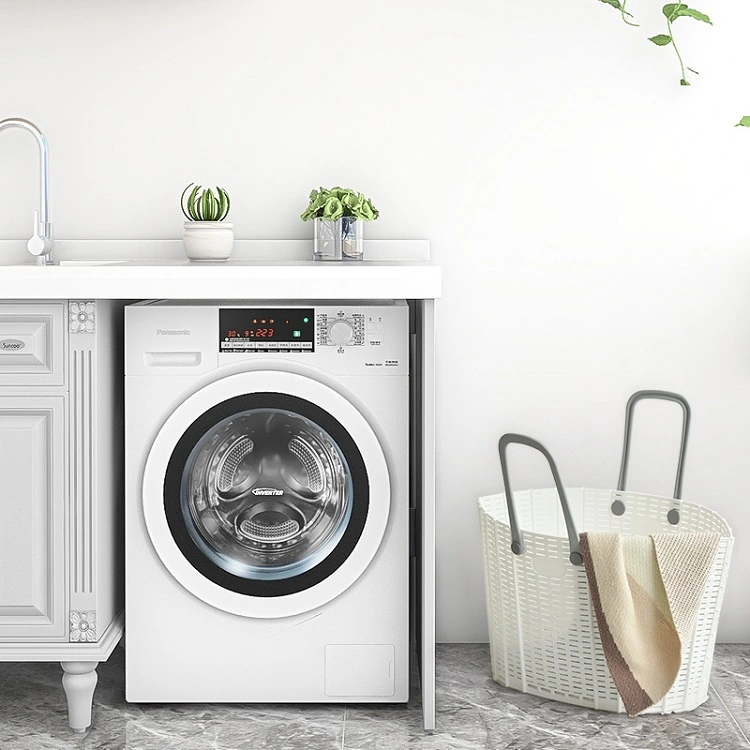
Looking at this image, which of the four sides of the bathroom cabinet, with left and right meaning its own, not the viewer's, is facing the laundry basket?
left

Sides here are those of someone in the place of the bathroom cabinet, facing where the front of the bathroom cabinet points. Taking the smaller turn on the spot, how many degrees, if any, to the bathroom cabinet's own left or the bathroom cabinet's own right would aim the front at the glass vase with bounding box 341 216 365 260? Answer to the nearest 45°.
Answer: approximately 90° to the bathroom cabinet's own left

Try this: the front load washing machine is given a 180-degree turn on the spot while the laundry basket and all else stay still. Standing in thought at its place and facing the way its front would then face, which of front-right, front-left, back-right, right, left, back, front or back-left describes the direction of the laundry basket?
right

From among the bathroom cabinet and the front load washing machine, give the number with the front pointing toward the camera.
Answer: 2

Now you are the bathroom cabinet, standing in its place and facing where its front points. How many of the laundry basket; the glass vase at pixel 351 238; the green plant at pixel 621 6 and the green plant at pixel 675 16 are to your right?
0

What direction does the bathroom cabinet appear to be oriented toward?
toward the camera

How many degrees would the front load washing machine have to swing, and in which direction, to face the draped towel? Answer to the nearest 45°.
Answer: approximately 90° to its left

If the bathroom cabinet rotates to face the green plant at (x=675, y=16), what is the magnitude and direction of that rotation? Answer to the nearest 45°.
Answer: approximately 90° to its left

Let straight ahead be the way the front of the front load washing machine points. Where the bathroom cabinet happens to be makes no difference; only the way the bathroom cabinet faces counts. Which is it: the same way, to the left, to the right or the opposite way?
the same way

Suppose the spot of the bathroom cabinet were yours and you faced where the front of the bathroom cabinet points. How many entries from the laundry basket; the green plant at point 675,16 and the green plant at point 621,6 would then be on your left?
3

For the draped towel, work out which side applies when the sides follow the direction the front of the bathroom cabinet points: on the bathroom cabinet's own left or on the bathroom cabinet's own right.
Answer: on the bathroom cabinet's own left

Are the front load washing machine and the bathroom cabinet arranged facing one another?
no

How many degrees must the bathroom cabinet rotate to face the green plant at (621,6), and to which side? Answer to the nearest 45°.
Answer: approximately 90° to its left

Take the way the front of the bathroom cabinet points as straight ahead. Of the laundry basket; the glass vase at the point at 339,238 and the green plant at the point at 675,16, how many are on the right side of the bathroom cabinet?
0
